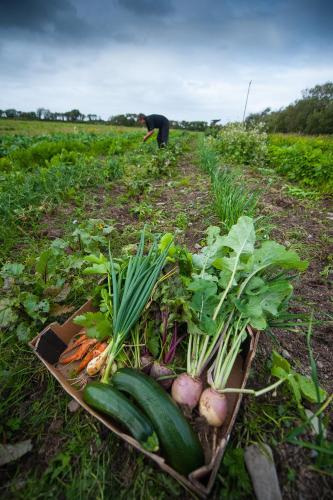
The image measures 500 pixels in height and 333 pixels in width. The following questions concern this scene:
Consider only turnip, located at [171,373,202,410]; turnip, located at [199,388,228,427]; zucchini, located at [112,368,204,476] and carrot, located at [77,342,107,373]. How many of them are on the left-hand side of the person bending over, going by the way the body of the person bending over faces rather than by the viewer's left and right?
4

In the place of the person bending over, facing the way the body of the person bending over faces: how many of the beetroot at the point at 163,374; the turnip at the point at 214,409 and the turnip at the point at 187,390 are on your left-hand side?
3

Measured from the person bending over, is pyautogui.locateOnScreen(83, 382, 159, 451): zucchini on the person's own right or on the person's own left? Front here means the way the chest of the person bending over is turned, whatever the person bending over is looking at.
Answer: on the person's own left

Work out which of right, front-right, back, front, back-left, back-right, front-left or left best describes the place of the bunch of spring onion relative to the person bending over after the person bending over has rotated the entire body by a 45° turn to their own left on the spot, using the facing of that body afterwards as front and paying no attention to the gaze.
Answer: front-left

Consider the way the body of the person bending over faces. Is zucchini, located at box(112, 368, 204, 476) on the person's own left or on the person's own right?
on the person's own left

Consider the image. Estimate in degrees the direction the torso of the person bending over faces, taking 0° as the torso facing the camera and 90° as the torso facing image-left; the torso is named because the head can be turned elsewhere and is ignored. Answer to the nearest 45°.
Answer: approximately 90°

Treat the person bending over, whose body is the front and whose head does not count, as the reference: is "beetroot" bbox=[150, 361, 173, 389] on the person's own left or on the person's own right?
on the person's own left

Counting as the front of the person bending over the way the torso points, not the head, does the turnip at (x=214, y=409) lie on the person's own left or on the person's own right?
on the person's own left

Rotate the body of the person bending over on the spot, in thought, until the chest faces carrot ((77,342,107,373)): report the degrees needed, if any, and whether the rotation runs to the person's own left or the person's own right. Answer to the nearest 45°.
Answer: approximately 90° to the person's own left

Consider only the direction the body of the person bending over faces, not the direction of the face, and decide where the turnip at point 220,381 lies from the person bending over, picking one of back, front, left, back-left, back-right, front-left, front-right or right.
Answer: left

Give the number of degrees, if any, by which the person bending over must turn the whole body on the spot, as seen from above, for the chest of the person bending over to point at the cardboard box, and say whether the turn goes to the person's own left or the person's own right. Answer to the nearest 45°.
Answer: approximately 90° to the person's own left
